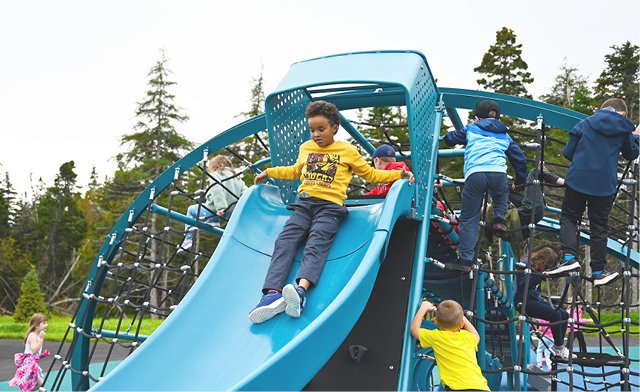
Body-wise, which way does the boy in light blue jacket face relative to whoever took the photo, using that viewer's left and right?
facing away from the viewer

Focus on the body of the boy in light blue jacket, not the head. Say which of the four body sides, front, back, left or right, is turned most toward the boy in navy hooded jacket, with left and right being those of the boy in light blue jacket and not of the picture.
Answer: right

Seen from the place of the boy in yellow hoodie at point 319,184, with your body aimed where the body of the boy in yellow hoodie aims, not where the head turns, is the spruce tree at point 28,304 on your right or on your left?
on your right

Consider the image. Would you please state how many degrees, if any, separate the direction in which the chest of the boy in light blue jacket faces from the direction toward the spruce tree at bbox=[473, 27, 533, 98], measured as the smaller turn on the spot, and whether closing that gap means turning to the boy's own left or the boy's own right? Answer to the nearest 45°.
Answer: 0° — they already face it

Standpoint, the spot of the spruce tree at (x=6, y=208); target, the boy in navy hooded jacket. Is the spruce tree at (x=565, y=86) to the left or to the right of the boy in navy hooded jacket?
left

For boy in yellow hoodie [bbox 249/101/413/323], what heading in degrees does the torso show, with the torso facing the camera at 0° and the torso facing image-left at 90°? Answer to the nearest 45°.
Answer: approximately 45°
